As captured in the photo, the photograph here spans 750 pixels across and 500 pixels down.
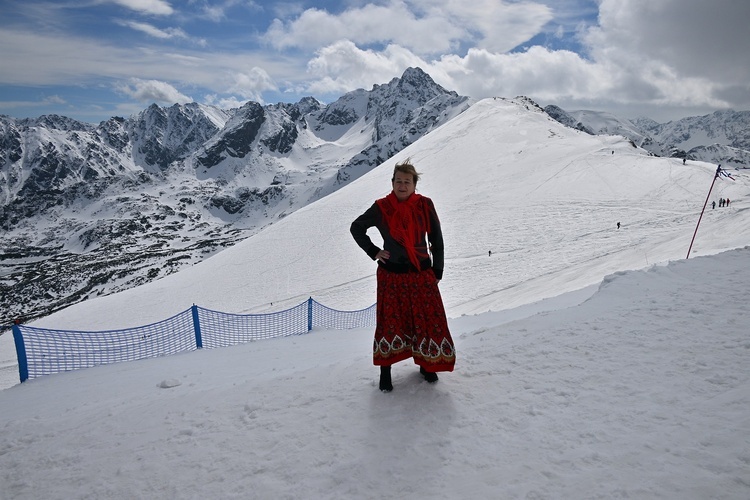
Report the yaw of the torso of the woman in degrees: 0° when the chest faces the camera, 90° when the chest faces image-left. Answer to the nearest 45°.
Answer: approximately 0°
